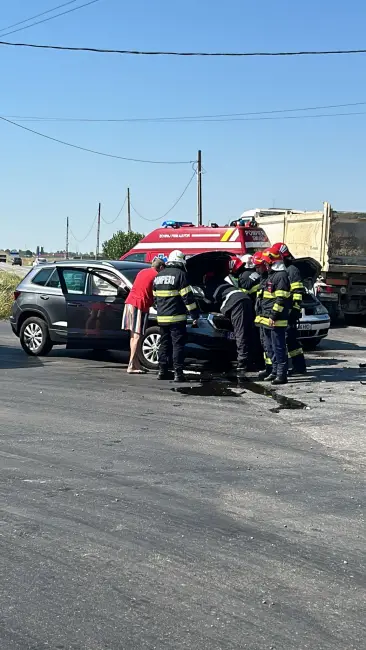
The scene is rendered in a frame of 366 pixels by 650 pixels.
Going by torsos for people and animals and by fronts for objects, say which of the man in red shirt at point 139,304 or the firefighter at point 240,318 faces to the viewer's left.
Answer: the firefighter

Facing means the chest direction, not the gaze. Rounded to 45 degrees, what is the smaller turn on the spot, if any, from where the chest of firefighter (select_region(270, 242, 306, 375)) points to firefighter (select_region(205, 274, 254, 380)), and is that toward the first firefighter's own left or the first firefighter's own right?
0° — they already face them

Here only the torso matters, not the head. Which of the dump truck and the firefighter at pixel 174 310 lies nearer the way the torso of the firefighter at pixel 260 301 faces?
the firefighter

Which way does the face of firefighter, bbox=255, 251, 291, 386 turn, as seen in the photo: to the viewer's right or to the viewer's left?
to the viewer's left

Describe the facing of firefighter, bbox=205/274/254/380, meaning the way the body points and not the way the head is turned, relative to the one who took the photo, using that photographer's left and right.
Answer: facing to the left of the viewer

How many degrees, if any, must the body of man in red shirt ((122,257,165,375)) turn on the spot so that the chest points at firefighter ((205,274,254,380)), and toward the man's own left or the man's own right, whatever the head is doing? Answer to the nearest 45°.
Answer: approximately 45° to the man's own right

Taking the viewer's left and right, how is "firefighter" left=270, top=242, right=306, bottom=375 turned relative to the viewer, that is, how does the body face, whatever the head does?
facing to the left of the viewer

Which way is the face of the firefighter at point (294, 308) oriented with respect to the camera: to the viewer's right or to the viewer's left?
to the viewer's left

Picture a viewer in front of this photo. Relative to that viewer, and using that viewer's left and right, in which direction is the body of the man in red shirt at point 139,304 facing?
facing away from the viewer and to the right of the viewer

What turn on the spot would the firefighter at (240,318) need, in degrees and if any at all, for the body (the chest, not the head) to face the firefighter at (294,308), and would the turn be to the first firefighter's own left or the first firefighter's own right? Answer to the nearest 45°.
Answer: approximately 180°

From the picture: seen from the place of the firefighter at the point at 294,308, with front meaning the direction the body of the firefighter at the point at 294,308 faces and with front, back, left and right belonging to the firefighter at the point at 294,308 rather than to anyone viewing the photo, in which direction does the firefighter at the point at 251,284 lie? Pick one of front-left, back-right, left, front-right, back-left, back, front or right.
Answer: front-right

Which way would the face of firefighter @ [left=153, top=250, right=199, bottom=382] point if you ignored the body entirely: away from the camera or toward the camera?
away from the camera
